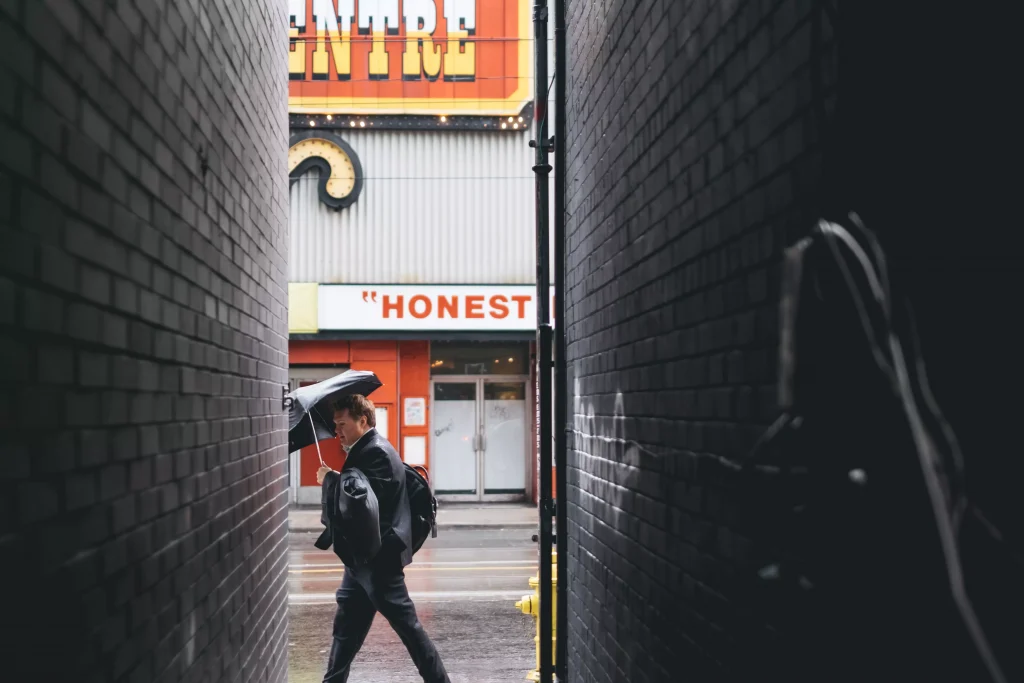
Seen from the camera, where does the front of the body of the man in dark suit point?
to the viewer's left

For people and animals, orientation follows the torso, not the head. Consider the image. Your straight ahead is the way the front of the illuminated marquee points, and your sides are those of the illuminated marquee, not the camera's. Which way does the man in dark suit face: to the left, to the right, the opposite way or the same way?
to the right

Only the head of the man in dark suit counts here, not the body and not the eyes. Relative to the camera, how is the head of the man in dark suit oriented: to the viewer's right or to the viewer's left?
to the viewer's left

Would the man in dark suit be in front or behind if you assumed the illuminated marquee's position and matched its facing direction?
in front

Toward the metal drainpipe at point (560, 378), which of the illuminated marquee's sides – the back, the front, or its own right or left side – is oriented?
front

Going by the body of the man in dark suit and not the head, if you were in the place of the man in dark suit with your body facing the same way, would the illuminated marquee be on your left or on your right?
on your right

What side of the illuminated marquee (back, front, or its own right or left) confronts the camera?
front

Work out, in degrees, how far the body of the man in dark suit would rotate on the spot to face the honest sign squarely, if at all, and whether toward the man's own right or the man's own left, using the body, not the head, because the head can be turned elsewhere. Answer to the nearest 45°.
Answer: approximately 90° to the man's own right
